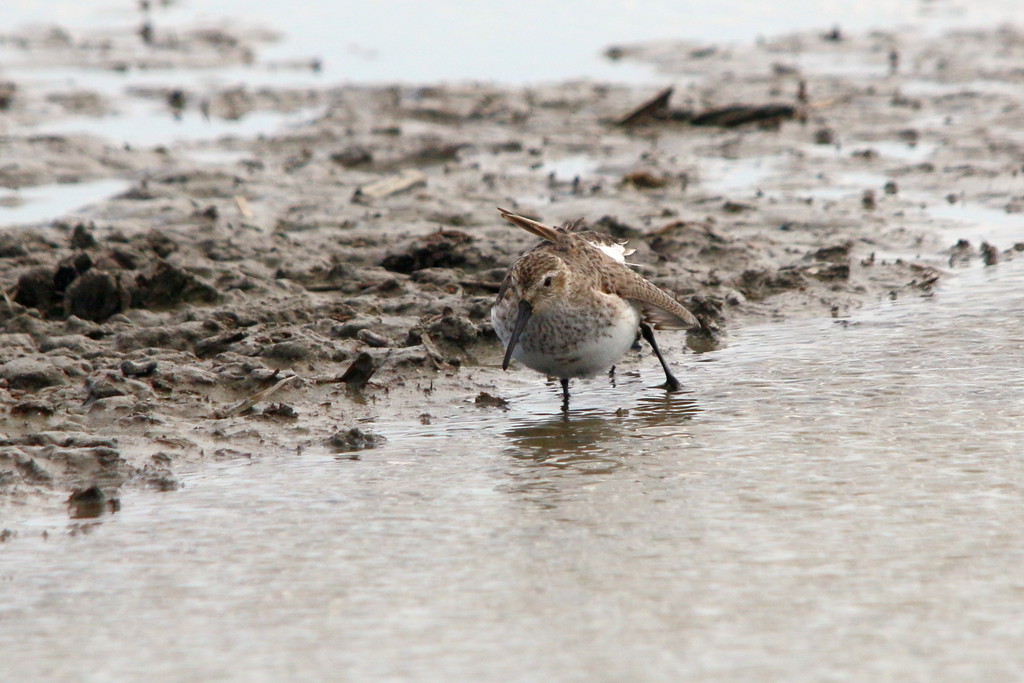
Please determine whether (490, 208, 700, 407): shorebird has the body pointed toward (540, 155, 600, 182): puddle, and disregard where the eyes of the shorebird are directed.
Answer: no

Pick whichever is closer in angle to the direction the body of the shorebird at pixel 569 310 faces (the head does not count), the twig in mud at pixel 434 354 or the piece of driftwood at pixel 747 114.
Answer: the twig in mud

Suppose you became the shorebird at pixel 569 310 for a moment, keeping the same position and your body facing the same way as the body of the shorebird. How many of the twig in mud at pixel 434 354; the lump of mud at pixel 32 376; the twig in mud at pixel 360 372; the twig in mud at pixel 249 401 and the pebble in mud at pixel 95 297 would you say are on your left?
0

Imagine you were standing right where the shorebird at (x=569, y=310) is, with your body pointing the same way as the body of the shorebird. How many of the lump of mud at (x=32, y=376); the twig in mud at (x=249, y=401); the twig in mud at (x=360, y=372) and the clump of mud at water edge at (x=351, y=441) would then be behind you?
0

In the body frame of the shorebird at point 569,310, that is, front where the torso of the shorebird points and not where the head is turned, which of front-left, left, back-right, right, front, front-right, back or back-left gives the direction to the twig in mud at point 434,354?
right

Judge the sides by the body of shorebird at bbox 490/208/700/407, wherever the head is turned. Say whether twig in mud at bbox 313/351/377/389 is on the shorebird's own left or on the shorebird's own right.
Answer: on the shorebird's own right

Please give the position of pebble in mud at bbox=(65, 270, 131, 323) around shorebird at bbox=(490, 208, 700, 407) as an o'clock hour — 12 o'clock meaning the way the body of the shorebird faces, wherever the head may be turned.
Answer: The pebble in mud is roughly at 2 o'clock from the shorebird.

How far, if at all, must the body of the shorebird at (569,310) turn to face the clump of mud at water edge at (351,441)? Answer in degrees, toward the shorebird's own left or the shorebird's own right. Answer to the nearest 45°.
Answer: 0° — it already faces it

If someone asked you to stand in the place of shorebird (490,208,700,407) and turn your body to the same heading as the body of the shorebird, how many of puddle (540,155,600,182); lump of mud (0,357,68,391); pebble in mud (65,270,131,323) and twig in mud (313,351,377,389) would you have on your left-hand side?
0

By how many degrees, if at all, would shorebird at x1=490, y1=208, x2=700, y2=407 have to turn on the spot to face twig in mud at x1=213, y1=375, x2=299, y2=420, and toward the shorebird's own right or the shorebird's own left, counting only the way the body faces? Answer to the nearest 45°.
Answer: approximately 45° to the shorebird's own right

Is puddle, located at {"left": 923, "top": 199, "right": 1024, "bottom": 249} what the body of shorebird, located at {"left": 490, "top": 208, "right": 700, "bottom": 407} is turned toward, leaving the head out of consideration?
no

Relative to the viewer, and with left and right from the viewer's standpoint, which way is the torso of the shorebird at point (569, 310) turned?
facing the viewer and to the left of the viewer

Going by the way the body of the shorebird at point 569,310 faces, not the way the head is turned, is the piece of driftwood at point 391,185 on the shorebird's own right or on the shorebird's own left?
on the shorebird's own right

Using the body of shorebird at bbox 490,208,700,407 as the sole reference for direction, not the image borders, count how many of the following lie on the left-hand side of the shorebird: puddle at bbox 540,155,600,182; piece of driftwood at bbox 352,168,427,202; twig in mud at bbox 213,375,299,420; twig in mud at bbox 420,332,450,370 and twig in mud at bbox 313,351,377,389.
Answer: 0

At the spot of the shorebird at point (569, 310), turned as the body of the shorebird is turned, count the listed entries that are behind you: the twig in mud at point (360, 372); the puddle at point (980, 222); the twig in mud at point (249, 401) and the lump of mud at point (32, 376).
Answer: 1

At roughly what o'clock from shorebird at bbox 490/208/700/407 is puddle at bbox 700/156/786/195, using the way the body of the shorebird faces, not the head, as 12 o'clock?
The puddle is roughly at 5 o'clock from the shorebird.

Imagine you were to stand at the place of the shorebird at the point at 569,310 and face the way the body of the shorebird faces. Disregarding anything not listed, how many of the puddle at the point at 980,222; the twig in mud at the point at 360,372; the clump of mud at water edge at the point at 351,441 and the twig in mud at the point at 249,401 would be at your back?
1

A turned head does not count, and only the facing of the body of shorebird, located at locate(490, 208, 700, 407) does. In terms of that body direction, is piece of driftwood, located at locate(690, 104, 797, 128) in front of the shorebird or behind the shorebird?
behind

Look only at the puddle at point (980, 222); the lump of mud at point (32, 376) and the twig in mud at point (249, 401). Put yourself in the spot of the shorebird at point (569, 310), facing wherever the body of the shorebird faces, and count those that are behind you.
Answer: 1
